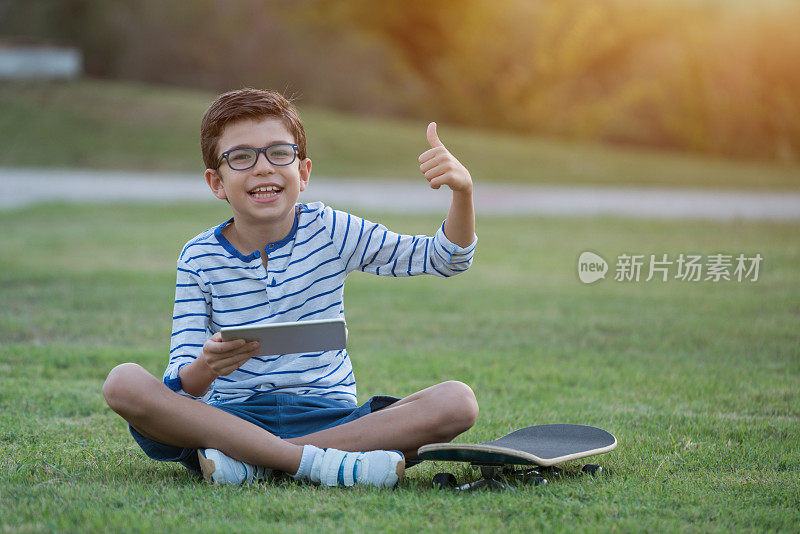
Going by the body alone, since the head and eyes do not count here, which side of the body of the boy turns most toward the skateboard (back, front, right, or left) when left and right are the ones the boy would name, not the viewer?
left

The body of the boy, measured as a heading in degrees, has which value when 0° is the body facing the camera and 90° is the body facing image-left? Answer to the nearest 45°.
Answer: approximately 0°
